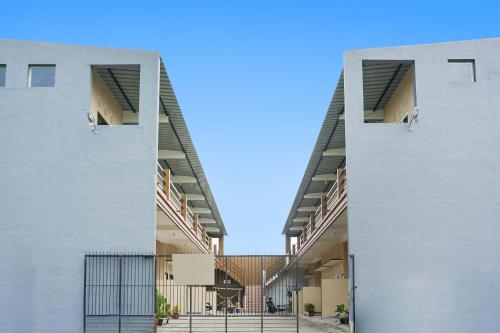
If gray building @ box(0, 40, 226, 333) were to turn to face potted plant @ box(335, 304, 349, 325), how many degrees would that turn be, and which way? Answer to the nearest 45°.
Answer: approximately 45° to its left

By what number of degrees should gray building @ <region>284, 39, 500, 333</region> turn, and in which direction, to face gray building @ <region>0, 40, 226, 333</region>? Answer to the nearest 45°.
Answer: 0° — it already faces it

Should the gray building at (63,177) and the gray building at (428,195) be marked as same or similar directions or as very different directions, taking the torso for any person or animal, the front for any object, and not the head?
very different directions

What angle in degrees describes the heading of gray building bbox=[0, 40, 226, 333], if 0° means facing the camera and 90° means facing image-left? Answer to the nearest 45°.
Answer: approximately 270°

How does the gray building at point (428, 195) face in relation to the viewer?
to the viewer's left

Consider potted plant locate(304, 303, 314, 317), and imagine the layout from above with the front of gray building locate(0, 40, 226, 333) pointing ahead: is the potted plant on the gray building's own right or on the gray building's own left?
on the gray building's own left

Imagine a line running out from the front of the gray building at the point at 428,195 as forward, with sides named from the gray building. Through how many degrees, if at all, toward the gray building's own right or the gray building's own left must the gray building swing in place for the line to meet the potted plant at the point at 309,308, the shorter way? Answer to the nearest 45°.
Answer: approximately 90° to the gray building's own right

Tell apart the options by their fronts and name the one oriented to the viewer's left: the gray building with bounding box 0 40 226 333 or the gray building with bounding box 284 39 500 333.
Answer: the gray building with bounding box 284 39 500 333

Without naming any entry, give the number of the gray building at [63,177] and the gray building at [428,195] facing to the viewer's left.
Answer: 1

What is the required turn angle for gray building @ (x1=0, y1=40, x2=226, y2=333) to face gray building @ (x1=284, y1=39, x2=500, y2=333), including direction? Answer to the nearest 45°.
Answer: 0° — it already faces it

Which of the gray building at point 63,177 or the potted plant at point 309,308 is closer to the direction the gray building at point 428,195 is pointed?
the gray building
